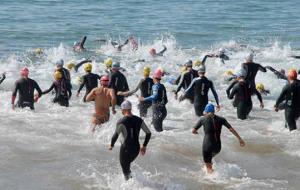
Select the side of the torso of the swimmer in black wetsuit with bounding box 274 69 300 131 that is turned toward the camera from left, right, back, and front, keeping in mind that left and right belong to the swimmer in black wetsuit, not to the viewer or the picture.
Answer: back

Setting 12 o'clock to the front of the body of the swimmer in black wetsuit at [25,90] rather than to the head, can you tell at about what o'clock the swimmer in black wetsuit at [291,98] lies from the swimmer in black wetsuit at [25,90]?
the swimmer in black wetsuit at [291,98] is roughly at 4 o'clock from the swimmer in black wetsuit at [25,90].

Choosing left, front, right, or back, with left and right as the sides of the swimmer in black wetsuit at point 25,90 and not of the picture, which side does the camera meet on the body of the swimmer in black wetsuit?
back

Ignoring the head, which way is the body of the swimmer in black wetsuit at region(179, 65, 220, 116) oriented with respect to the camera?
away from the camera

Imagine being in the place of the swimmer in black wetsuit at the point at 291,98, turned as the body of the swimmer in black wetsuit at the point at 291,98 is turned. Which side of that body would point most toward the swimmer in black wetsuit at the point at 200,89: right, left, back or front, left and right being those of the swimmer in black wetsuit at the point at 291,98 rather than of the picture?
left

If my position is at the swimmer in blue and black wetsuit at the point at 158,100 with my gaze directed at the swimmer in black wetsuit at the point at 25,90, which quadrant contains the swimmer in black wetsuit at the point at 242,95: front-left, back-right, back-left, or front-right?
back-right

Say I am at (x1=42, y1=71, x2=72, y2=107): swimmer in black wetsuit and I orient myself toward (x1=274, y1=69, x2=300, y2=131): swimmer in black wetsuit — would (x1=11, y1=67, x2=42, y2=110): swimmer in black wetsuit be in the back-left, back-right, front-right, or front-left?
back-right

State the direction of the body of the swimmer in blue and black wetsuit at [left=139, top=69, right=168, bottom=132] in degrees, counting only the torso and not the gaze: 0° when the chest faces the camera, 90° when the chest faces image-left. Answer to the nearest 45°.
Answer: approximately 135°

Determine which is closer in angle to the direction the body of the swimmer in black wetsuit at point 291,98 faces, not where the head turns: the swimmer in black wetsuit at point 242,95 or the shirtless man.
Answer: the swimmer in black wetsuit

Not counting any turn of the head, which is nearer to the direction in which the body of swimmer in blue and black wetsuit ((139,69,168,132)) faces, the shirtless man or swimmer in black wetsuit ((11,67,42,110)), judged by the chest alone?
the swimmer in black wetsuit
